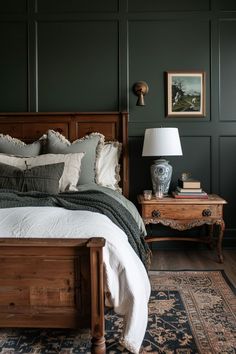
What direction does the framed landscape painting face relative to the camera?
toward the camera

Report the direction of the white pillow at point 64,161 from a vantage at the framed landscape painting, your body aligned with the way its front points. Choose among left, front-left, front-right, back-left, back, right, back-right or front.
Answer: front-right

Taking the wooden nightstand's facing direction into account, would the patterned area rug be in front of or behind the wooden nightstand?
in front

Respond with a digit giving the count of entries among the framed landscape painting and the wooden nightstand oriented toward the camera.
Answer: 2

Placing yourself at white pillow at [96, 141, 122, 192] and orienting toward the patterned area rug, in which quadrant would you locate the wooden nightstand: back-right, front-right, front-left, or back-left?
front-left

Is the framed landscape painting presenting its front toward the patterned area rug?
yes

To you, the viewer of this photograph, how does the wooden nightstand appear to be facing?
facing the viewer

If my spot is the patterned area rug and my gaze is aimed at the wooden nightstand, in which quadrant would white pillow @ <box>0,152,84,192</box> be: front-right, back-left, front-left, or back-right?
front-left
